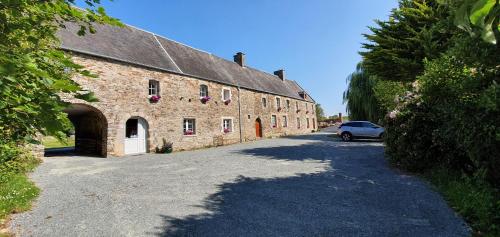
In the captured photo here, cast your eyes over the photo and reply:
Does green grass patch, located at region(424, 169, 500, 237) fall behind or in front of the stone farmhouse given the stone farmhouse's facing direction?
in front

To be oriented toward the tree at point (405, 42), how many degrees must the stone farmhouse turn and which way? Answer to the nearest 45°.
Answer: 0° — it already faces it

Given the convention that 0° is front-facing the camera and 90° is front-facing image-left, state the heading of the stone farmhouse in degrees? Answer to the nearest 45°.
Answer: approximately 315°

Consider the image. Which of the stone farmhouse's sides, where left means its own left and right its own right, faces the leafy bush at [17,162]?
right

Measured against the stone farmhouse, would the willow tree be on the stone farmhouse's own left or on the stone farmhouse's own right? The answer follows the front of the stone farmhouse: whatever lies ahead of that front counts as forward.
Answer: on the stone farmhouse's own left
